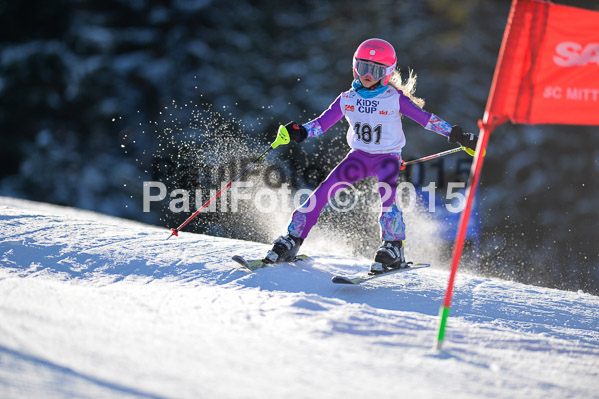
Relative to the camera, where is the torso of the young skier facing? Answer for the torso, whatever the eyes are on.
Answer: toward the camera
